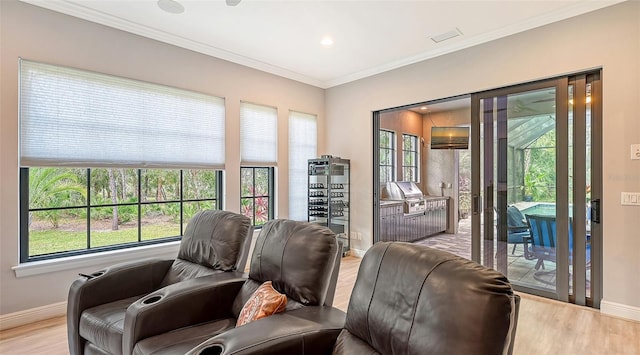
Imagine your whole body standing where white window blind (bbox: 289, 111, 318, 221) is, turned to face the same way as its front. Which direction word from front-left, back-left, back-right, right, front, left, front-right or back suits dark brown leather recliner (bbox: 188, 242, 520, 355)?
front-right

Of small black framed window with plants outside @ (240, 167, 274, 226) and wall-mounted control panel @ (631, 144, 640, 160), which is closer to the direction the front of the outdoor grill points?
the wall-mounted control panel

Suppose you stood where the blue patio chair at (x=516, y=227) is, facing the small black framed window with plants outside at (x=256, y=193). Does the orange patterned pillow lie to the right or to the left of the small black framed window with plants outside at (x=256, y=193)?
left

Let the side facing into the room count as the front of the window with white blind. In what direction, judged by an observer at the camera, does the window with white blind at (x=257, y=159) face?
facing the viewer and to the right of the viewer

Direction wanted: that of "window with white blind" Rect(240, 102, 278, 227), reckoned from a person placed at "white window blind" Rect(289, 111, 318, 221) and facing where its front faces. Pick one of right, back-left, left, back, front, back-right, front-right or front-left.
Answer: right

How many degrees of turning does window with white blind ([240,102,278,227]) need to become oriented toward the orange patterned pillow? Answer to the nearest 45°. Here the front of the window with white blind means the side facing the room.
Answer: approximately 45° to its right

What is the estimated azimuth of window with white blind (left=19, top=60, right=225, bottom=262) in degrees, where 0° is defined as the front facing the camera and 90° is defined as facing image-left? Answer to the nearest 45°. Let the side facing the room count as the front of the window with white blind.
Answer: approximately 315°

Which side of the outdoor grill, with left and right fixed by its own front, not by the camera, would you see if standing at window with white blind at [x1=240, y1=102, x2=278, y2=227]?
right

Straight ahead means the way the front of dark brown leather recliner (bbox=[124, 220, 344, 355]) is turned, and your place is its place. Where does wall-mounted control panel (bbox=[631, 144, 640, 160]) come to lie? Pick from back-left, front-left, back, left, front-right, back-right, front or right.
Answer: back-left

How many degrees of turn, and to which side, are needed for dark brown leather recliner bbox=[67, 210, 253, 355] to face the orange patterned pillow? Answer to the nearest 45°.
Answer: approximately 90° to its left
